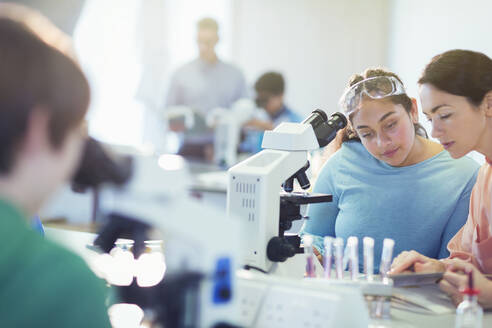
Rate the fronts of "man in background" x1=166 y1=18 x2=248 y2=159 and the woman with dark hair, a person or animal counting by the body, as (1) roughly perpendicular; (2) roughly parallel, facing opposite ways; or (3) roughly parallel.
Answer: roughly perpendicular

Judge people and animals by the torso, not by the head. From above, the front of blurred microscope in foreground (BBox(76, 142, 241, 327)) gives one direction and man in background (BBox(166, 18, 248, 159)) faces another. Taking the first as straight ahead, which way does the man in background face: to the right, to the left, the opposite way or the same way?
to the left

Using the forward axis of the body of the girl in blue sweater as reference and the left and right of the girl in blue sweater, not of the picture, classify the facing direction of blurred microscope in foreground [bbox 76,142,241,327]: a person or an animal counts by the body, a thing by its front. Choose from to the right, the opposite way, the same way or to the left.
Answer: to the right

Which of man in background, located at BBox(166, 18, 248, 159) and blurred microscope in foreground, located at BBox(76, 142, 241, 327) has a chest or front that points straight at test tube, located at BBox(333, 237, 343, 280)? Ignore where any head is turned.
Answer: the man in background

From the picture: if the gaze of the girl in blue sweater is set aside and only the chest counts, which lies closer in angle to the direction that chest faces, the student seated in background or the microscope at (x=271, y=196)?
the microscope

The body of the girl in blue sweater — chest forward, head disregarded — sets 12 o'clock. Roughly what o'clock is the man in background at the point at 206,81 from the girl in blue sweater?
The man in background is roughly at 5 o'clock from the girl in blue sweater.

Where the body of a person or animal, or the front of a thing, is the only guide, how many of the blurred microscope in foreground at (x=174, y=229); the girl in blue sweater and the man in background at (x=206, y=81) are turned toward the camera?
2
